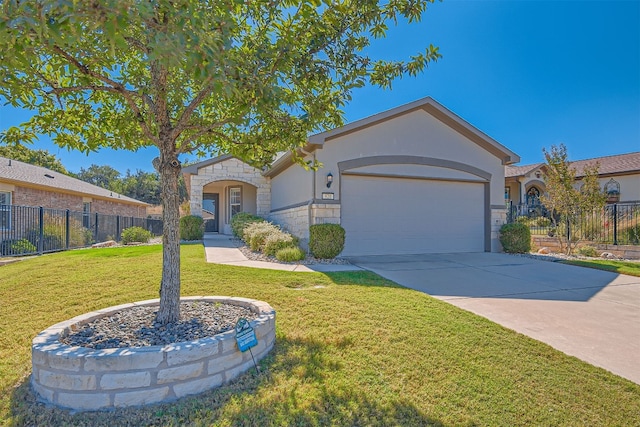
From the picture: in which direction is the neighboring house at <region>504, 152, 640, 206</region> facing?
toward the camera

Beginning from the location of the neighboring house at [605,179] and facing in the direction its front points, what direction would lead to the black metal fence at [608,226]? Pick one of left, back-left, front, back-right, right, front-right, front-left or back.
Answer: front

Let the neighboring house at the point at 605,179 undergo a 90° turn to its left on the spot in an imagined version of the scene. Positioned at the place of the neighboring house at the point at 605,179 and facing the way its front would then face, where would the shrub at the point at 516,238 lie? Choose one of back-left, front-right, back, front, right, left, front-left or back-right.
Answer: right

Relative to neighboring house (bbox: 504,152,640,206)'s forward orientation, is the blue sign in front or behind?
in front

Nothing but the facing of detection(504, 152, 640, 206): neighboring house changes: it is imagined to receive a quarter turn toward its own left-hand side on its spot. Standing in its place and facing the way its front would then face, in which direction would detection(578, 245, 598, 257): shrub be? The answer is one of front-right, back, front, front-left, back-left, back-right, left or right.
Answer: right

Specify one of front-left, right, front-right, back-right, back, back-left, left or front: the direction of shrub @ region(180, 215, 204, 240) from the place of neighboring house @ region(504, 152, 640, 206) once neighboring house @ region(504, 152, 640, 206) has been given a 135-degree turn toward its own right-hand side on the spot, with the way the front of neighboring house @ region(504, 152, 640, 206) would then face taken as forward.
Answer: left

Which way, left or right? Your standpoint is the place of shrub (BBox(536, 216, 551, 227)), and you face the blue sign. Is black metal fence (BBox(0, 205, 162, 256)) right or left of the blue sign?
right

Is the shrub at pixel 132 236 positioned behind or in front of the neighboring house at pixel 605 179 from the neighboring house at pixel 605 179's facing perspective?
in front

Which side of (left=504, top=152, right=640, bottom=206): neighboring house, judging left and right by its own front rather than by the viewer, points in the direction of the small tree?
front

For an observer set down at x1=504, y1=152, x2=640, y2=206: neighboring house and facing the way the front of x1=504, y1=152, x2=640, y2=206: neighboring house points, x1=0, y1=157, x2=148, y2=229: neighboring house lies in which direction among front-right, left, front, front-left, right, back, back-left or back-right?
front-right

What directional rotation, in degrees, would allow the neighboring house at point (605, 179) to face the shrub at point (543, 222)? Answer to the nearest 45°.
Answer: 0° — it already faces it

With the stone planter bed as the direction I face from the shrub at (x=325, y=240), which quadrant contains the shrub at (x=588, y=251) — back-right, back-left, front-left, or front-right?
back-left
